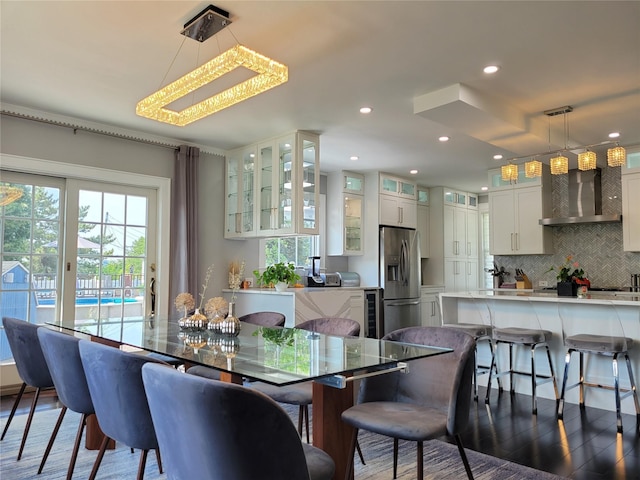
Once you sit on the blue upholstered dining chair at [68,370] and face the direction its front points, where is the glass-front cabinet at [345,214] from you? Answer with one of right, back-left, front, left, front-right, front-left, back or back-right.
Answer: front

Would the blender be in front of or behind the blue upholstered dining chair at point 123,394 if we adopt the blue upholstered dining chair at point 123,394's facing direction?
in front

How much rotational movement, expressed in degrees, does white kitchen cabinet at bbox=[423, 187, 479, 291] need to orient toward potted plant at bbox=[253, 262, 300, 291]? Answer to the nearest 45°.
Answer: approximately 90° to its right

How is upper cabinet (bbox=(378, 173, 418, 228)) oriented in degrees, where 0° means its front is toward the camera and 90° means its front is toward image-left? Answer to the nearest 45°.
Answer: approximately 315°

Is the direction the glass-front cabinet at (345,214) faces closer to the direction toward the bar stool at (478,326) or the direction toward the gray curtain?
the bar stool

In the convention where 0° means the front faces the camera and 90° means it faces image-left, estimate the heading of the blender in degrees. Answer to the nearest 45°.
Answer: approximately 315°

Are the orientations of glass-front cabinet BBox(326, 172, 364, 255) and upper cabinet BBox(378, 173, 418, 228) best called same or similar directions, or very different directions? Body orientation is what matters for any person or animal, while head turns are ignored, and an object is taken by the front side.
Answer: same or similar directions

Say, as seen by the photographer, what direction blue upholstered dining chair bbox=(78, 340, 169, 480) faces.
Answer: facing away from the viewer and to the right of the viewer

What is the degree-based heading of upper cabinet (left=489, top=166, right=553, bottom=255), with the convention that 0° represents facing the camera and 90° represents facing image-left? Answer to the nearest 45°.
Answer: approximately 45°

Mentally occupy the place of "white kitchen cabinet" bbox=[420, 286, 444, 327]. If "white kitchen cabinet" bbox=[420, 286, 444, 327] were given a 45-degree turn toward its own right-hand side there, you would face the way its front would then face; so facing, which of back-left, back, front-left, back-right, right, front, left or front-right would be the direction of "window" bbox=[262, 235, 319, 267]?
front-right

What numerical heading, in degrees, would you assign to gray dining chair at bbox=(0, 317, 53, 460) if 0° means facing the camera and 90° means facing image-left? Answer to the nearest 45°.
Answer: approximately 225°

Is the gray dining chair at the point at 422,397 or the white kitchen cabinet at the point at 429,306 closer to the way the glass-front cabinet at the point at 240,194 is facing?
the gray dining chair

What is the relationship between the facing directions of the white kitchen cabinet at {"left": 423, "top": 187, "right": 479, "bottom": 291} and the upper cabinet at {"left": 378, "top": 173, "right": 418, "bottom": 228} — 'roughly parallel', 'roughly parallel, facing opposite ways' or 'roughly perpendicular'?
roughly parallel

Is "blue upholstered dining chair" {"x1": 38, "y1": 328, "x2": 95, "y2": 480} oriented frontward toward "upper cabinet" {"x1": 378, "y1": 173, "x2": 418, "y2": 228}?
yes

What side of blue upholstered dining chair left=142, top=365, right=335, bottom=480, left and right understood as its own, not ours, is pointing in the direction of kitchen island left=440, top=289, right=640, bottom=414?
front

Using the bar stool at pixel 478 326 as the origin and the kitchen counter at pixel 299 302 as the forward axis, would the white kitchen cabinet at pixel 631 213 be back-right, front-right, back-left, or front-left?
back-right
